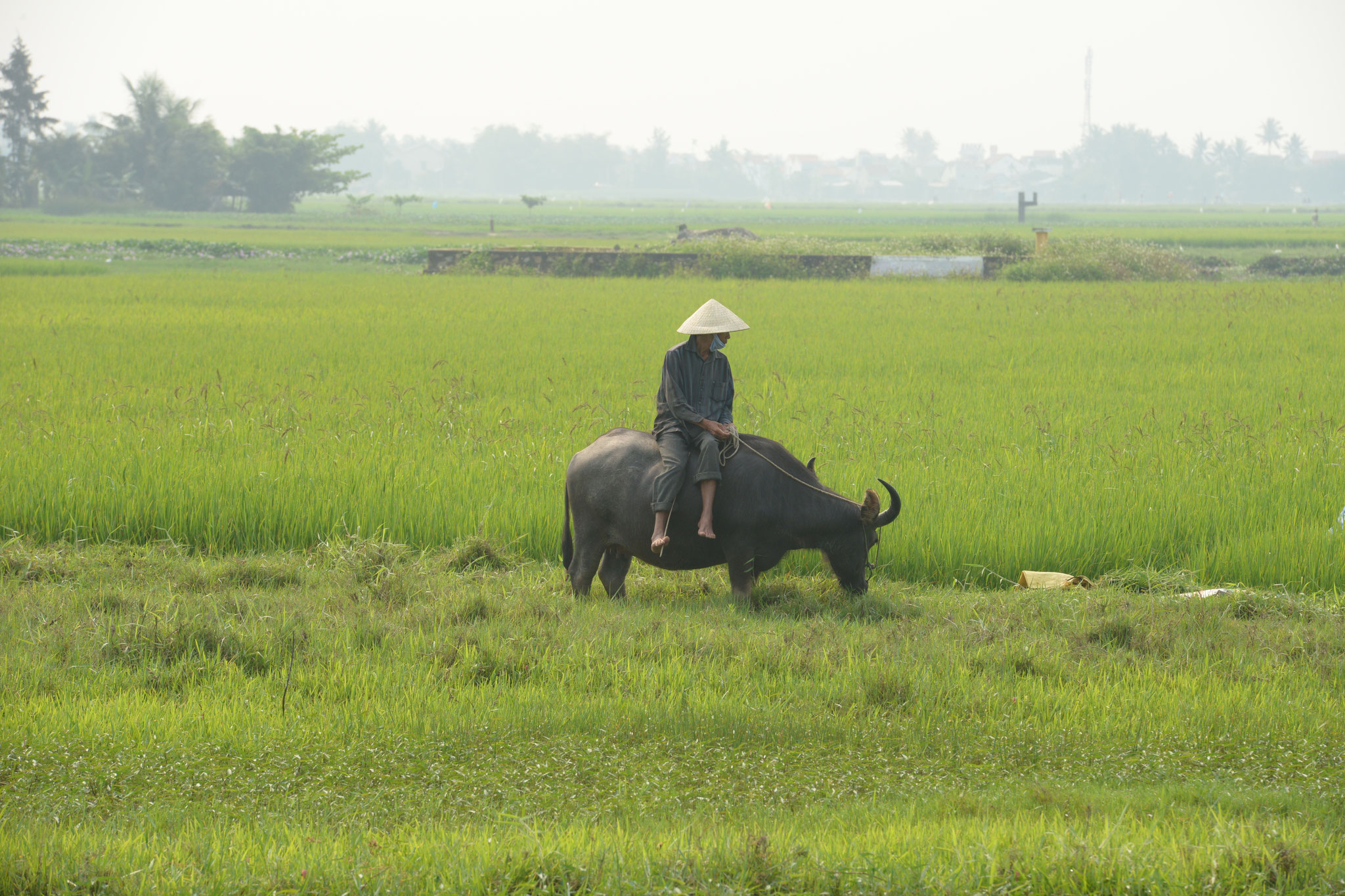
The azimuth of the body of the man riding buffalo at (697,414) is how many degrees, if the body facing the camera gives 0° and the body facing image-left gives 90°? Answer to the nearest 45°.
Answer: approximately 315°

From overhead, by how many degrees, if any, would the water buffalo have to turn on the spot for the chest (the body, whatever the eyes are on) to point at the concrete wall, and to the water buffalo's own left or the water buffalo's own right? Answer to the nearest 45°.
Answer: approximately 90° to the water buffalo's own left

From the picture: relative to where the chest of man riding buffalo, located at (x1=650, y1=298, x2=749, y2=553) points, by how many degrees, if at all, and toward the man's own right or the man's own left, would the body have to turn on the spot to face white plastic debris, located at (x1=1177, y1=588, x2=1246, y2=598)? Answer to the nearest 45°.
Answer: approximately 45° to the man's own left

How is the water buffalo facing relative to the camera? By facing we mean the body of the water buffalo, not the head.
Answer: to the viewer's right
